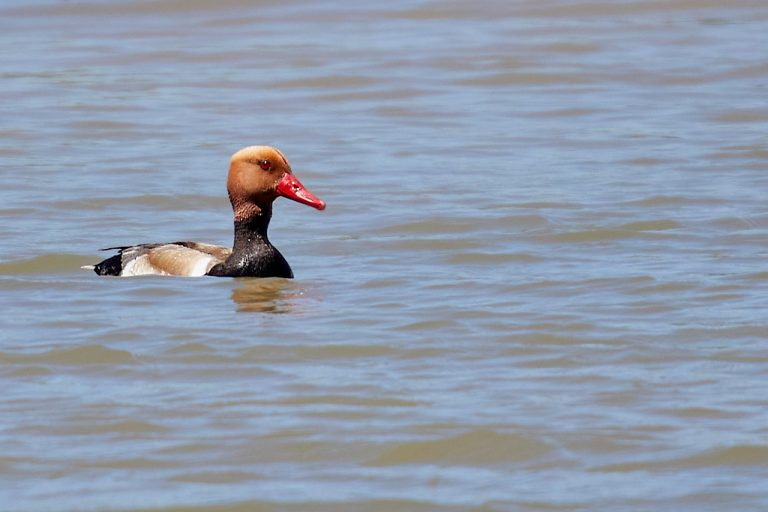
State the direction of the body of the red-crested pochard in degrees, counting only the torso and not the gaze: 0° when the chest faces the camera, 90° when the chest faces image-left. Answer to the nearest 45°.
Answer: approximately 270°
